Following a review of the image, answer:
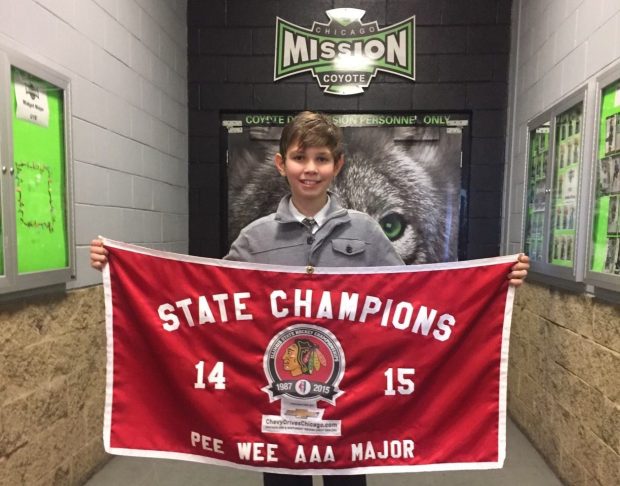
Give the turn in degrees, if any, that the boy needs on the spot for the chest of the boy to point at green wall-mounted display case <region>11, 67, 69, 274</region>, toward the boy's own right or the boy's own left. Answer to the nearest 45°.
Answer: approximately 90° to the boy's own right

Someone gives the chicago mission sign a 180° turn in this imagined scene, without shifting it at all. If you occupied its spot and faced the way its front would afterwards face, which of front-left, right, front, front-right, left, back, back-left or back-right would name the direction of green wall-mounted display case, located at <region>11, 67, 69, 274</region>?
back-left

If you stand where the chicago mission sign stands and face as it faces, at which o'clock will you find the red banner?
The red banner is roughly at 12 o'clock from the chicago mission sign.

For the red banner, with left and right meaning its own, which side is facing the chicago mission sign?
back

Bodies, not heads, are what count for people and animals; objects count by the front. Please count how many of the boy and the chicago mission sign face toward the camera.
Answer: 2

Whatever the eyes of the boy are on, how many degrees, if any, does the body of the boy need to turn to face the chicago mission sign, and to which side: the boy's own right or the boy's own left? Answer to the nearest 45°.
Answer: approximately 180°

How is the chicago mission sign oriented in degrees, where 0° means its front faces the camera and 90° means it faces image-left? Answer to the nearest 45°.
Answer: approximately 0°

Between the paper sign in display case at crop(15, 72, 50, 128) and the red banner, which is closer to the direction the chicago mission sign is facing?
the red banner

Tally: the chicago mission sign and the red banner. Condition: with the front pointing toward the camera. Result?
2
